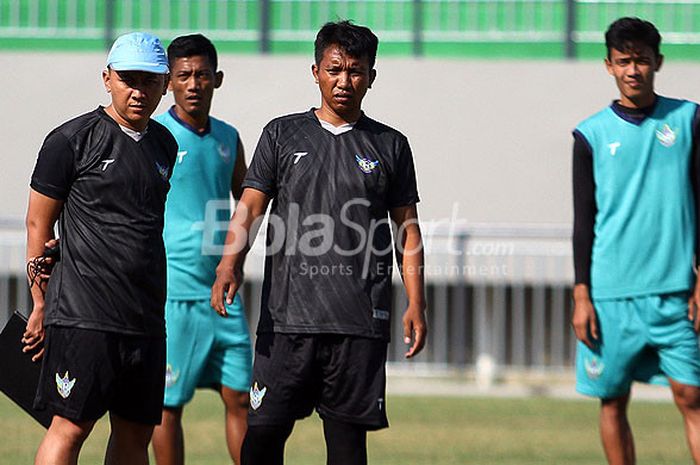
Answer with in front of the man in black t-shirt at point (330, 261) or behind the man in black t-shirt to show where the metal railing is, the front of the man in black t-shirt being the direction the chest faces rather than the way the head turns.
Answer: behind

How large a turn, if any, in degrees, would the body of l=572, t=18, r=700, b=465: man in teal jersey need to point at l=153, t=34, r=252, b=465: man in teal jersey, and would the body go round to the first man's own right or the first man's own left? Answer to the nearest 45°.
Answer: approximately 90° to the first man's own right

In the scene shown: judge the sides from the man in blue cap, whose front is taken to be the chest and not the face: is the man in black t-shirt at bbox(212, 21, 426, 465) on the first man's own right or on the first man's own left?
on the first man's own left

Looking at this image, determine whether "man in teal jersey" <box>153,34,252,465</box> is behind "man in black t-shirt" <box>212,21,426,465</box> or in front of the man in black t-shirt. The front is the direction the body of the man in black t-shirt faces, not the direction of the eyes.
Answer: behind

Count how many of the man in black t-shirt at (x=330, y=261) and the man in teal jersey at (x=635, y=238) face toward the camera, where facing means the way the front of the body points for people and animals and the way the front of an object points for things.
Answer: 2

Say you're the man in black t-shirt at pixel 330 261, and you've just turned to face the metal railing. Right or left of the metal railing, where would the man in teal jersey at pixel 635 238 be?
right
